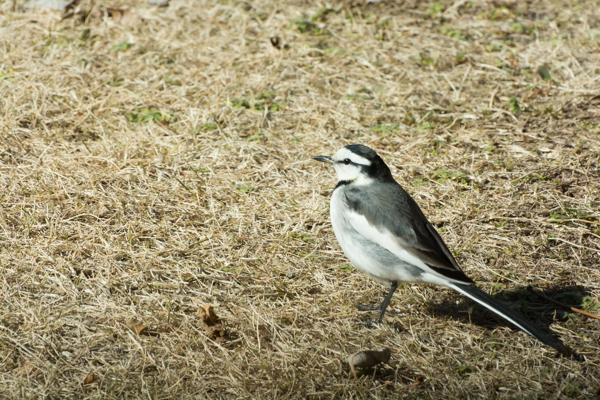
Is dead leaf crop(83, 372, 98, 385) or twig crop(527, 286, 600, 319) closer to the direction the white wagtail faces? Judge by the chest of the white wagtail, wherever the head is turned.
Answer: the dead leaf

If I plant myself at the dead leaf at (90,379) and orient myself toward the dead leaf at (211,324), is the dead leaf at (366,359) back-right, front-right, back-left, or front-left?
front-right

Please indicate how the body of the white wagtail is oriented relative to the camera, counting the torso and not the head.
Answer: to the viewer's left

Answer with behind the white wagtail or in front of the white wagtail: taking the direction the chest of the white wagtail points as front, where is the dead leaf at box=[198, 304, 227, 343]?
in front

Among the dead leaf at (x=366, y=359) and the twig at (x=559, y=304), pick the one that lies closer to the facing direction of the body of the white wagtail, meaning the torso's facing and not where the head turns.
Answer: the dead leaf

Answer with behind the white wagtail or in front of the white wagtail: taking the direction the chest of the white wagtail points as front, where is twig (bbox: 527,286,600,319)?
behind

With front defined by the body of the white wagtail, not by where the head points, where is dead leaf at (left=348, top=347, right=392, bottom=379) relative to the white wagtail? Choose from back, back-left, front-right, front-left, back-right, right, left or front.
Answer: left

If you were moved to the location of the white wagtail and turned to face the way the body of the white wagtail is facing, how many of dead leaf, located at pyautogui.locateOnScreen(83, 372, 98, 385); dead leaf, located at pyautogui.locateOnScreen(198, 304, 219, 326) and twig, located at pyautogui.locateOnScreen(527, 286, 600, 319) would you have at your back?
1

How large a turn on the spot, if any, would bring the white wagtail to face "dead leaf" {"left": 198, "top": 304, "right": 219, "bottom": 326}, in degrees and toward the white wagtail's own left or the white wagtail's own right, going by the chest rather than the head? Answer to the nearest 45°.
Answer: approximately 45° to the white wagtail's own left

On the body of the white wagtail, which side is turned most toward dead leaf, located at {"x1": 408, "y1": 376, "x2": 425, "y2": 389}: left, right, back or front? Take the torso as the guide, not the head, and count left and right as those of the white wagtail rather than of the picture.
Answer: left
